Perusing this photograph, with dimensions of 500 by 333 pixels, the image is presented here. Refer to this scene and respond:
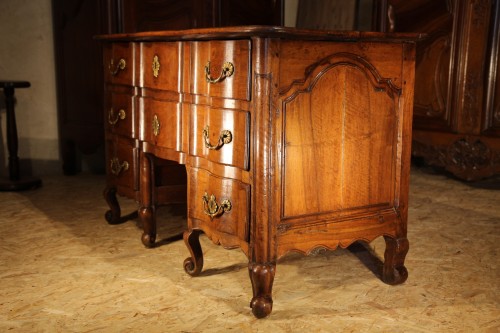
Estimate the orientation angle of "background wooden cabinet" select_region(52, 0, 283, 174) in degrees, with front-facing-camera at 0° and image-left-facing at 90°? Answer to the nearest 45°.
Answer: approximately 0°

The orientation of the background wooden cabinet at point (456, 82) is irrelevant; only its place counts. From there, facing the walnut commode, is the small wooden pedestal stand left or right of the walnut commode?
right

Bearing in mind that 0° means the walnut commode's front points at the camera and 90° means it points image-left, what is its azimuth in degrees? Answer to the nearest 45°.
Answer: approximately 45°

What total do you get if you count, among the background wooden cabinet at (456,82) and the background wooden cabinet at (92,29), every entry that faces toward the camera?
2

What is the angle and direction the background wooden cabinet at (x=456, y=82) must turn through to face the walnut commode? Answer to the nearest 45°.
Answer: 0° — it already faces it

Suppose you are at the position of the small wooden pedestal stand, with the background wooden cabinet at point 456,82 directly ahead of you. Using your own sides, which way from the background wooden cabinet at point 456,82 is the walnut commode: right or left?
right

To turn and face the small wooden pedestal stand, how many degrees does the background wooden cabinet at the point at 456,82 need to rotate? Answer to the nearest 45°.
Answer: approximately 90° to its right

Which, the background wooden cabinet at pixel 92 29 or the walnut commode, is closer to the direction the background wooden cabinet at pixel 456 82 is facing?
the walnut commode

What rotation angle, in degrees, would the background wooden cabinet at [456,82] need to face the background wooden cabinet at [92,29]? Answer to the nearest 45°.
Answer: approximately 90° to its right

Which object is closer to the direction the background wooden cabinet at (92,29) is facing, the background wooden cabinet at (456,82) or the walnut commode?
the walnut commode

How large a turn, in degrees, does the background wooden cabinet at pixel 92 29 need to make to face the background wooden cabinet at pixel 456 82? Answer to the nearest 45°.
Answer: approximately 90° to its left

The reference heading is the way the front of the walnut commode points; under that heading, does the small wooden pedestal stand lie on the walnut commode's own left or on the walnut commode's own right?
on the walnut commode's own right
